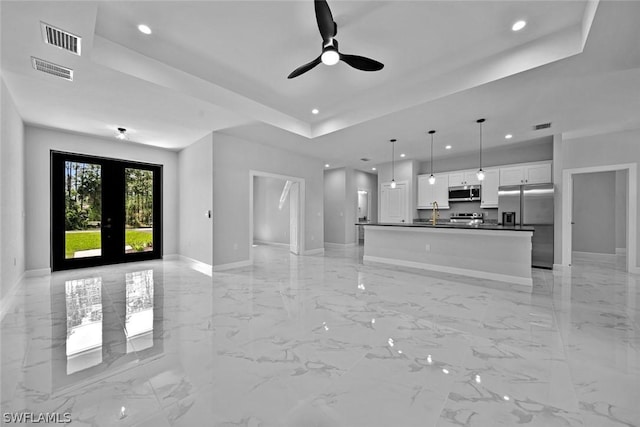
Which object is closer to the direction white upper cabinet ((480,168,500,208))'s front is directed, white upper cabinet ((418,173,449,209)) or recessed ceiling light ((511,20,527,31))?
the recessed ceiling light

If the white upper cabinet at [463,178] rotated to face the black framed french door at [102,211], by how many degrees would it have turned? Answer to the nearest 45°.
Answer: approximately 45° to its right

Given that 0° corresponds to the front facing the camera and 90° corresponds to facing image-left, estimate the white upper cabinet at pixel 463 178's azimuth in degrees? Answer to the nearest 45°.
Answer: approximately 0°

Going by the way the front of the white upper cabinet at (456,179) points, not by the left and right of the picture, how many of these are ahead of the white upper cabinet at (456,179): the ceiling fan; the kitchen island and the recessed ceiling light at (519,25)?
3

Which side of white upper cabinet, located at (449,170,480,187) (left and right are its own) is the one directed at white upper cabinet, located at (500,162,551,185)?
left

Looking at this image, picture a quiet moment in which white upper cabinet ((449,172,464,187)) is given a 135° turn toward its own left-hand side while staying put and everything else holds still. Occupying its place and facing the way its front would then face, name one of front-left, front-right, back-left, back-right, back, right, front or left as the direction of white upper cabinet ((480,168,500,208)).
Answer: front-right

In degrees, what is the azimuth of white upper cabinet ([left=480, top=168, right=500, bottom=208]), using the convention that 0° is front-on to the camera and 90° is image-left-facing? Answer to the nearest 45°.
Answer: approximately 0°

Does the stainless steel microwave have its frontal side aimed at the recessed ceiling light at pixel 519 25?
yes

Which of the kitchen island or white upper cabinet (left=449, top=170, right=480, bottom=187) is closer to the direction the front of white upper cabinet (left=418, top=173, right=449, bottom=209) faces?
the kitchen island

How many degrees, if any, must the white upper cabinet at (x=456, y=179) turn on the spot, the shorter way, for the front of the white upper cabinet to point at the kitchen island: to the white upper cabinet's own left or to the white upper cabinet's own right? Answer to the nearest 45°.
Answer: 0° — it already faces it

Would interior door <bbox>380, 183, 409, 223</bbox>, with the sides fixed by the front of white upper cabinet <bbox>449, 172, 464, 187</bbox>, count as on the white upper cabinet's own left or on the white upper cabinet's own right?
on the white upper cabinet's own right
